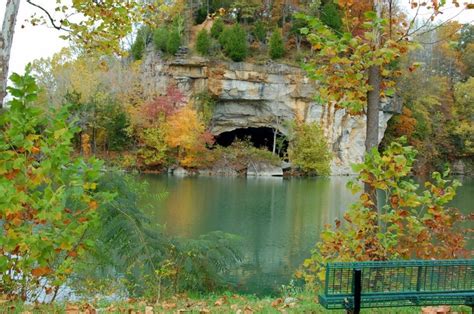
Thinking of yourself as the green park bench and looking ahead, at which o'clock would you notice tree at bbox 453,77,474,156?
The tree is roughly at 12 o'clock from the green park bench.

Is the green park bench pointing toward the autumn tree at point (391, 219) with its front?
yes

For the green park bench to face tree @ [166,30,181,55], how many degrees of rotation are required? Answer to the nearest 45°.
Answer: approximately 45° to its left

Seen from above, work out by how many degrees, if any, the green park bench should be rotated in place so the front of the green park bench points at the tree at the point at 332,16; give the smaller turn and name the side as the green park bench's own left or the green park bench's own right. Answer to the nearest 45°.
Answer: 0° — it already faces it

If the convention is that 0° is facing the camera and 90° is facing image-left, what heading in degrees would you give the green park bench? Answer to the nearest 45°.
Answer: approximately 180°

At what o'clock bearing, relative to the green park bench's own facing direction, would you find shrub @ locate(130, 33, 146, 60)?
The shrub is roughly at 11 o'clock from the green park bench.

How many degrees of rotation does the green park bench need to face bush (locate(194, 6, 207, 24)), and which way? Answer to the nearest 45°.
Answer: approximately 45° to its left

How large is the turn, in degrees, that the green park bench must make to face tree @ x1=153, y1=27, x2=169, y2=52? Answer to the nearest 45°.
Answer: approximately 45° to its left

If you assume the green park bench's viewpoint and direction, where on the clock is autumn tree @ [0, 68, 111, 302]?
The autumn tree is roughly at 8 o'clock from the green park bench.

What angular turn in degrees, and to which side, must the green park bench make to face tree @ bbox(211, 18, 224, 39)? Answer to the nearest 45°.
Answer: approximately 45° to its left

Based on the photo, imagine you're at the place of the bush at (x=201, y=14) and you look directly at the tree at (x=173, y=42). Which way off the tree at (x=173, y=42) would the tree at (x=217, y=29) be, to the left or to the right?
left
